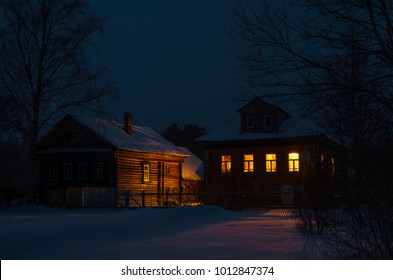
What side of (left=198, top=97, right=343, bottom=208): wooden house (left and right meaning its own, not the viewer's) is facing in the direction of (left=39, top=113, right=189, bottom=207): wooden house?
right

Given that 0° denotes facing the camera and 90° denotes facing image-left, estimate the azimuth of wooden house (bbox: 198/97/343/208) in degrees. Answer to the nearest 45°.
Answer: approximately 0°
